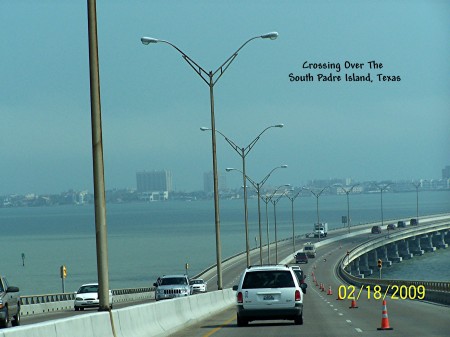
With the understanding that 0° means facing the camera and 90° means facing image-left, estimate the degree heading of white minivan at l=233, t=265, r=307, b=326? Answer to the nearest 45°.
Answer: approximately 180°

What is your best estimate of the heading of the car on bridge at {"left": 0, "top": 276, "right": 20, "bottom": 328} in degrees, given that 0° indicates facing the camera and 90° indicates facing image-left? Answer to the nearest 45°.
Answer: approximately 45°

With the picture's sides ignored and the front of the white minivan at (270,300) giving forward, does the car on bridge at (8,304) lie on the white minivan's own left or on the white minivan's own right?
on the white minivan's own left

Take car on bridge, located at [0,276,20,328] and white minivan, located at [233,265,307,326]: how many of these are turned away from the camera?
1

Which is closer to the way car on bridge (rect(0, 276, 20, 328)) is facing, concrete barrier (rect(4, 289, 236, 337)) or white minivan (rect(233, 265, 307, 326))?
the concrete barrier

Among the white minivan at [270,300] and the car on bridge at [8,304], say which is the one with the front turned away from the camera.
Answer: the white minivan
